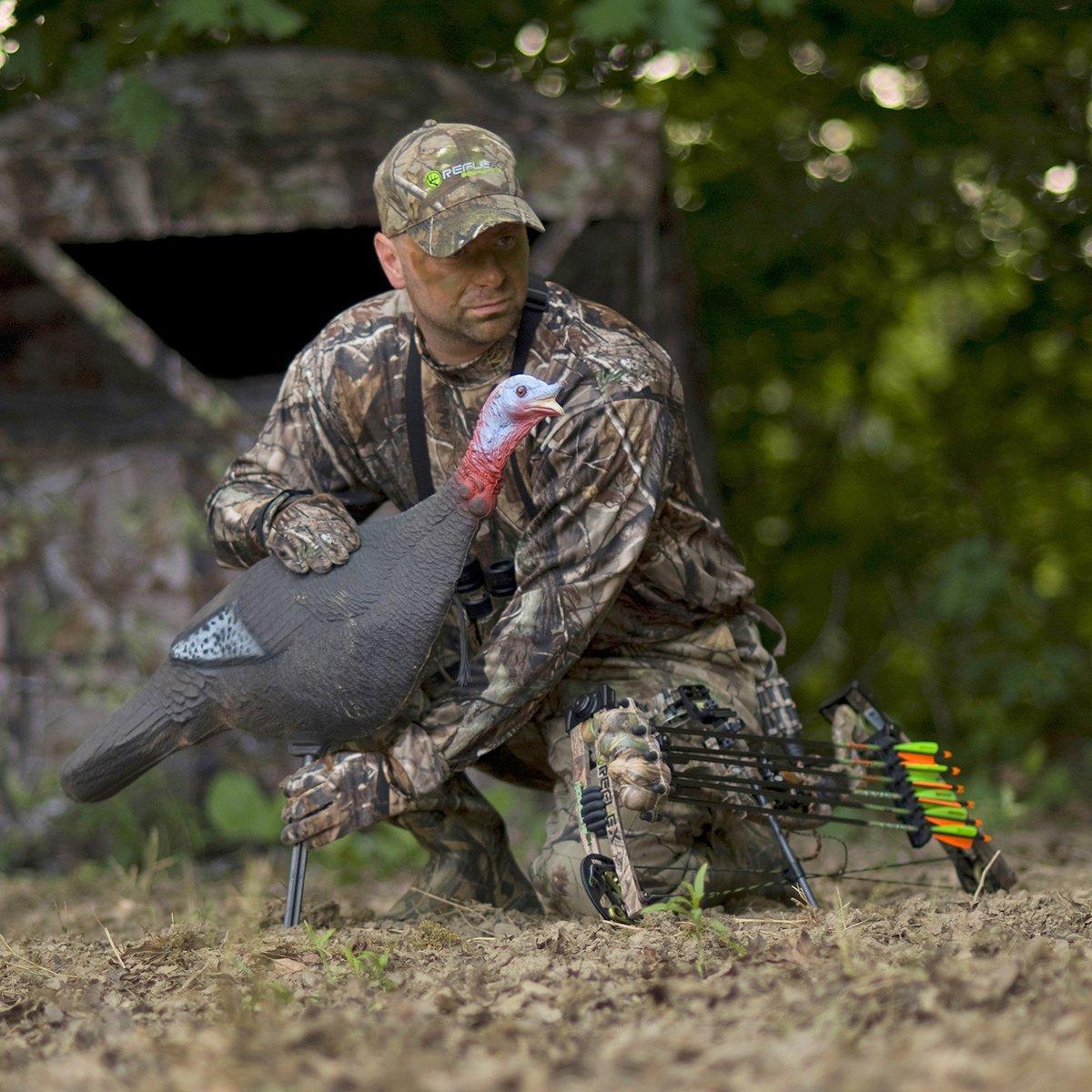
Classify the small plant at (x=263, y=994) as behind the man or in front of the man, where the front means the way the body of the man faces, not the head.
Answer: in front

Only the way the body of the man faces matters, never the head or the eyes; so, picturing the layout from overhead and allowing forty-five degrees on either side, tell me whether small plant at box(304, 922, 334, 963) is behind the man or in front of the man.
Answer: in front

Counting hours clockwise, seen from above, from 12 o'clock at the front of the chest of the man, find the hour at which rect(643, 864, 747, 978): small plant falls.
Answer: The small plant is roughly at 10 o'clock from the man.

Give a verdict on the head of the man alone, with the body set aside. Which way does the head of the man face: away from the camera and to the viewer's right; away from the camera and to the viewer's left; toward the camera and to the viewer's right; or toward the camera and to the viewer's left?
toward the camera and to the viewer's right

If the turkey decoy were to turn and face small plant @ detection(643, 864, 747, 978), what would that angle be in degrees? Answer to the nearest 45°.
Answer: approximately 45° to its right

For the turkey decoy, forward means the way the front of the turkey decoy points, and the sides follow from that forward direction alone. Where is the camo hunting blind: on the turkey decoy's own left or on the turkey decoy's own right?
on the turkey decoy's own left

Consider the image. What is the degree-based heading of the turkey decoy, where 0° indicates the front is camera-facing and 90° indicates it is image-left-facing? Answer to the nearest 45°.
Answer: approximately 270°
